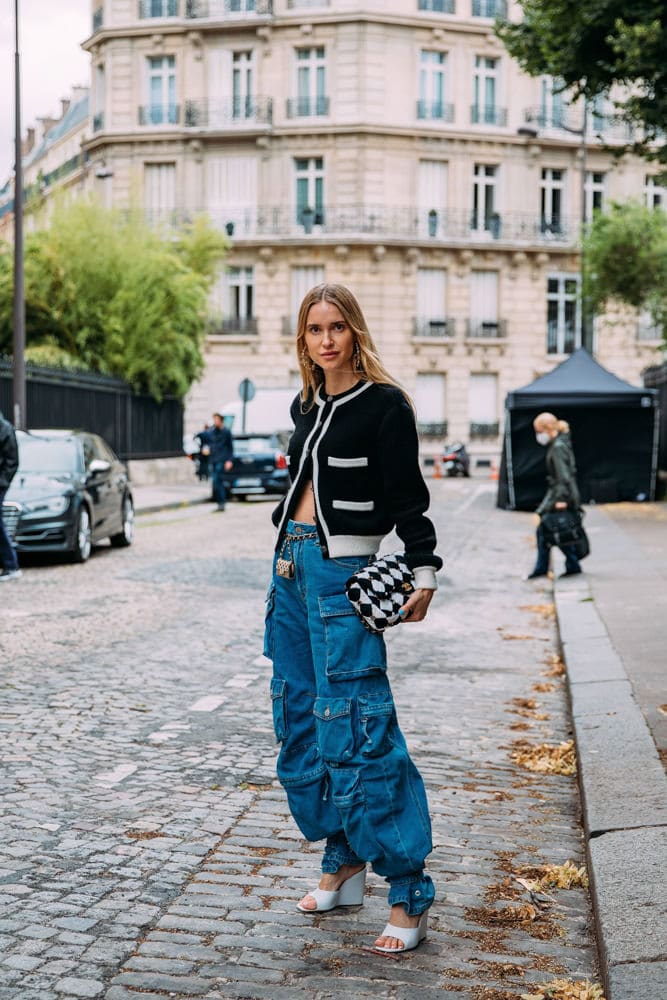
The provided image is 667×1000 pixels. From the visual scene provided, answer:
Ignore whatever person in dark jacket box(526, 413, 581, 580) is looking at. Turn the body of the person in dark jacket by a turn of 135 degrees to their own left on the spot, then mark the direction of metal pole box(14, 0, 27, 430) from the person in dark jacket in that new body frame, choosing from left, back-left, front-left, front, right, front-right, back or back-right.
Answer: back

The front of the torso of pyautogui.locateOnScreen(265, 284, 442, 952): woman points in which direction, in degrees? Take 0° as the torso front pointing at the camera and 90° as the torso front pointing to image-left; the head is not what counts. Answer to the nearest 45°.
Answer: approximately 45°

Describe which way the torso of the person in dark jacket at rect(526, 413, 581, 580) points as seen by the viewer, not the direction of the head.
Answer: to the viewer's left

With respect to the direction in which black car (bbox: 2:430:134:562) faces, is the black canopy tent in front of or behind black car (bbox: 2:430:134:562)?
behind

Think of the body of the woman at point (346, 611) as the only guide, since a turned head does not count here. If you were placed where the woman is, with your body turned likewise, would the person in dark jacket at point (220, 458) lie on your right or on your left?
on your right

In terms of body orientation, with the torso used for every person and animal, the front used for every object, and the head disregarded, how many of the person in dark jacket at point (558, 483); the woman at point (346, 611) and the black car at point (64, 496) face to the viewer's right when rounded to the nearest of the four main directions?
0

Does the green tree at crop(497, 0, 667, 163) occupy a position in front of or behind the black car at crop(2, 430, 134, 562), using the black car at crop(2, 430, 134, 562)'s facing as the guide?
behind

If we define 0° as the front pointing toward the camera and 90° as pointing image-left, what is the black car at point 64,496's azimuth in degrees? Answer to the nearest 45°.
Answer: approximately 45°

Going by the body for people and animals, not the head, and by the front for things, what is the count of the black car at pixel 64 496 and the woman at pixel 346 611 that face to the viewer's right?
0

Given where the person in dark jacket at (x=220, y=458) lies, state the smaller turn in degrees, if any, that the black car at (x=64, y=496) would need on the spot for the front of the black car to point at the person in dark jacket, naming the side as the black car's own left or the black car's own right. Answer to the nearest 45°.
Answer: approximately 135° to the black car's own right

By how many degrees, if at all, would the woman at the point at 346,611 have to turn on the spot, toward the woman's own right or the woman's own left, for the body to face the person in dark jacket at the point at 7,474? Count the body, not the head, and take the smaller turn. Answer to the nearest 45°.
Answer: approximately 135° to the woman's own right
